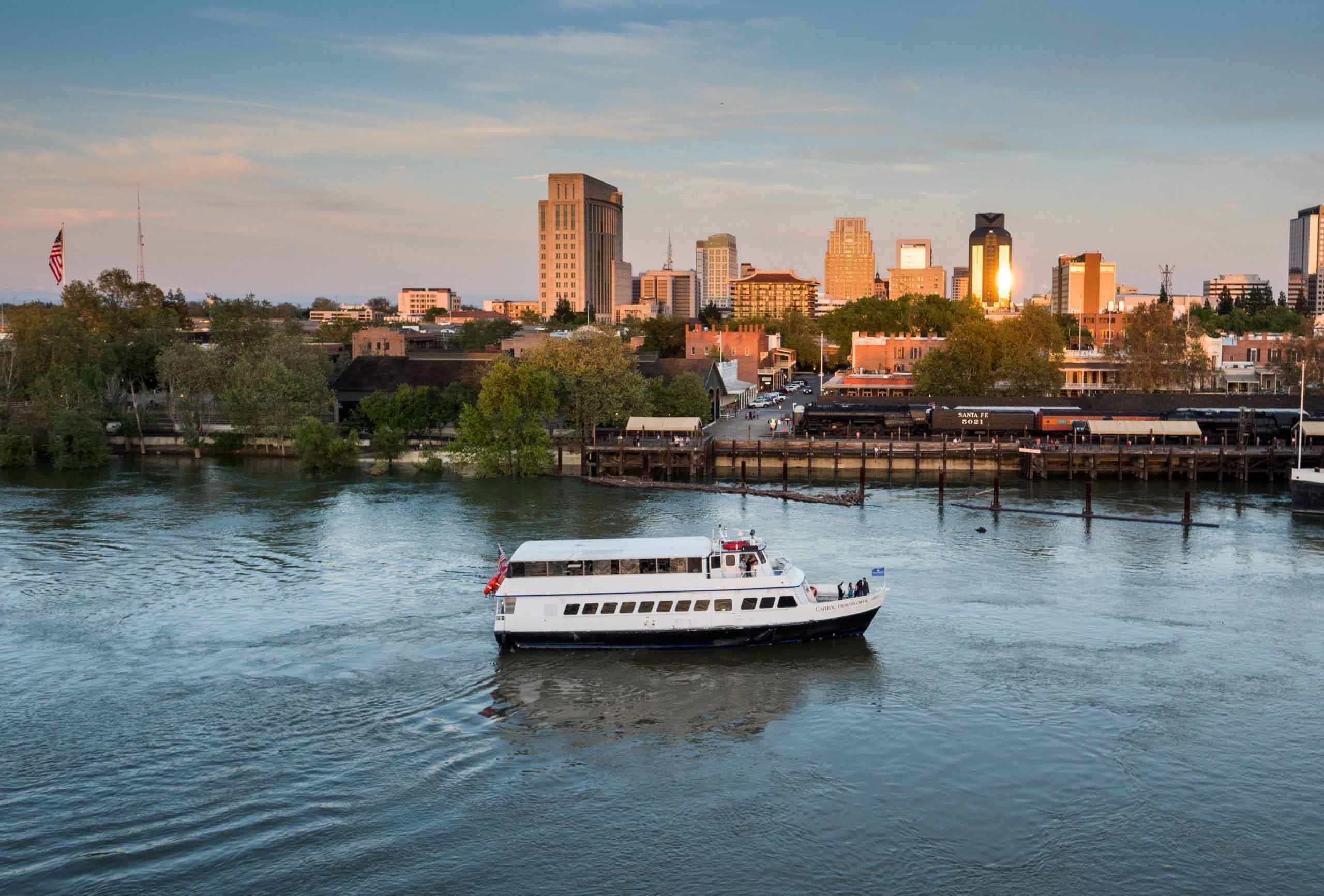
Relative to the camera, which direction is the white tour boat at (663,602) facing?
to the viewer's right
